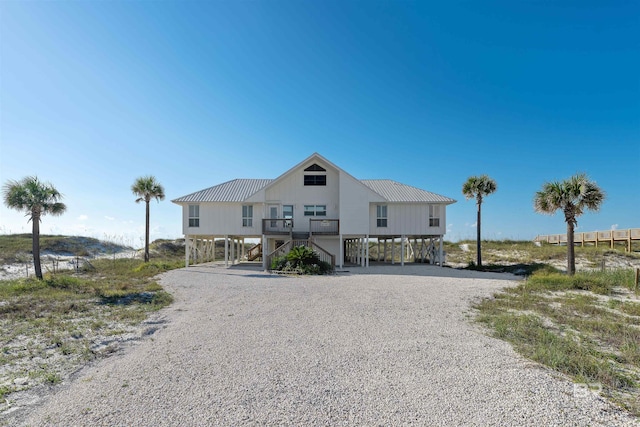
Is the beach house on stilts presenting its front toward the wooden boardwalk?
no

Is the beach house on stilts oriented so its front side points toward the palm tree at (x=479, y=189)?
no

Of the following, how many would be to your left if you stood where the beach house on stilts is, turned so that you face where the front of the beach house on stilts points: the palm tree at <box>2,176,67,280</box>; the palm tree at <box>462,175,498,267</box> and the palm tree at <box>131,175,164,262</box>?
1

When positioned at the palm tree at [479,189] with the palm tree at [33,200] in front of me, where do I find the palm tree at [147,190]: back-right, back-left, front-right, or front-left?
front-right

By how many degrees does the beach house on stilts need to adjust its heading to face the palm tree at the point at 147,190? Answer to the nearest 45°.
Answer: approximately 90° to its right

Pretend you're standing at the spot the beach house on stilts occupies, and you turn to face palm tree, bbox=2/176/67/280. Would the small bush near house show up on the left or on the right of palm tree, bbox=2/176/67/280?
left

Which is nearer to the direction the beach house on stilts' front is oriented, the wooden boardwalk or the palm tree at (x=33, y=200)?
the palm tree

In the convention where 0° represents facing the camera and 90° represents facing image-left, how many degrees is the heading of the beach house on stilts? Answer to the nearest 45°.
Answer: approximately 0°

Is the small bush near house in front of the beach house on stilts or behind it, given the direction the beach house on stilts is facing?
in front
